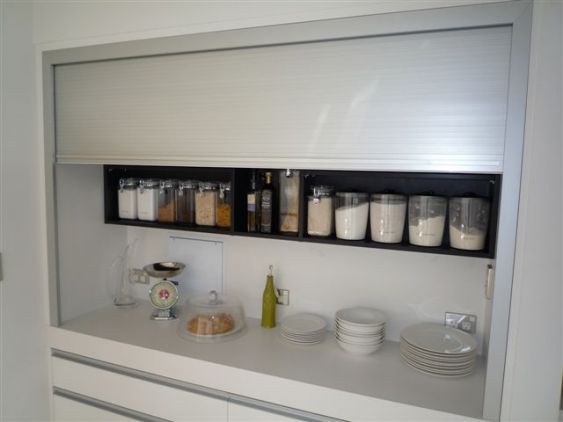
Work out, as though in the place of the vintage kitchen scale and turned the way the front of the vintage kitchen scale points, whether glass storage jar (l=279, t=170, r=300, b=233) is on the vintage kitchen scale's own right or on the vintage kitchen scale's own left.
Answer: on the vintage kitchen scale's own left

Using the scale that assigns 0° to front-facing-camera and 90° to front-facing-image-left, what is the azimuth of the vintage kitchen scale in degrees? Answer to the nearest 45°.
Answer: approximately 0°

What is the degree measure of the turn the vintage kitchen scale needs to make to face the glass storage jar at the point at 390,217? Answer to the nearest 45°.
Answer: approximately 45° to its left

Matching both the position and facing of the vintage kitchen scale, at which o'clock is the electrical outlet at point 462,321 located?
The electrical outlet is roughly at 10 o'clock from the vintage kitchen scale.

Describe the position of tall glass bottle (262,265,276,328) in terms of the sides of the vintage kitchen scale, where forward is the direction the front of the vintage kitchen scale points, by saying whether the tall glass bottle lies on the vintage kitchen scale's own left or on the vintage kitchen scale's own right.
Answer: on the vintage kitchen scale's own left

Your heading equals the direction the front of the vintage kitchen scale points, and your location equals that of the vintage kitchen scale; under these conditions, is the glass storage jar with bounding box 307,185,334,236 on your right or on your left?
on your left

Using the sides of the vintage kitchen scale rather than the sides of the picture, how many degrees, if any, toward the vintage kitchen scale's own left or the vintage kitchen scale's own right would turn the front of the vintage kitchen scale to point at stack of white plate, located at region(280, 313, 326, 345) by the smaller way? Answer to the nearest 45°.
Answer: approximately 45° to the vintage kitchen scale's own left

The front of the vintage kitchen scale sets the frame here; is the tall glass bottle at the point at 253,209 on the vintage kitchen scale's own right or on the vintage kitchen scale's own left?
on the vintage kitchen scale's own left

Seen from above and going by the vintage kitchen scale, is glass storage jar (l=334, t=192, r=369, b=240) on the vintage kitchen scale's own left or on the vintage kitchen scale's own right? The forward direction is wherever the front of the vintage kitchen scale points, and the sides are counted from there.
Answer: on the vintage kitchen scale's own left
